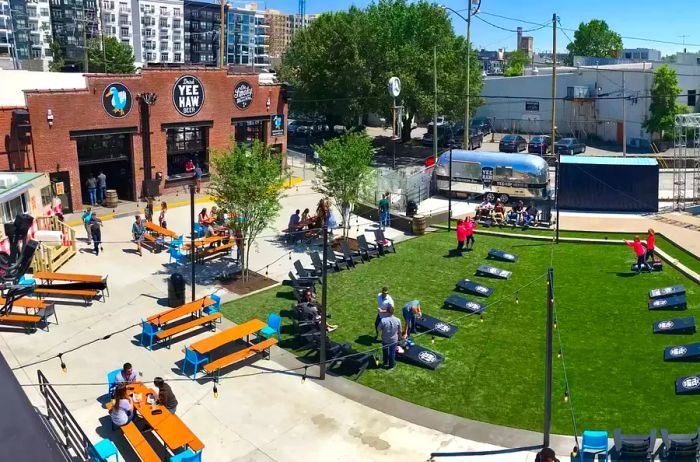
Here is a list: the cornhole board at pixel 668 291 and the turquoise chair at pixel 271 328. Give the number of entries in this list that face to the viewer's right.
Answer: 0

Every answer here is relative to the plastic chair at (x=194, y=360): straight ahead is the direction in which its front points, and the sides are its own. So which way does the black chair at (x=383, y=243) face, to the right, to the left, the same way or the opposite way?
to the right

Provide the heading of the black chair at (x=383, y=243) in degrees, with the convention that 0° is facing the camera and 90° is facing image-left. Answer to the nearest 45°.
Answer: approximately 315°

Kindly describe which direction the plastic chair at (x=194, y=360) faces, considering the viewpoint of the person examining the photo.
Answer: facing away from the viewer and to the right of the viewer

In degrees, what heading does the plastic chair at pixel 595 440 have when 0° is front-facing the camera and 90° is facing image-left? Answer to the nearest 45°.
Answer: approximately 180°

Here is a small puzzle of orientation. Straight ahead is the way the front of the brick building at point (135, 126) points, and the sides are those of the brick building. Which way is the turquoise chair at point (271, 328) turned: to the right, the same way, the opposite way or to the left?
to the right

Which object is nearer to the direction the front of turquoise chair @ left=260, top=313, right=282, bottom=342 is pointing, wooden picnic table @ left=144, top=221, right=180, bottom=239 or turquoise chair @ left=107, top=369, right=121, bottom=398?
the turquoise chair
